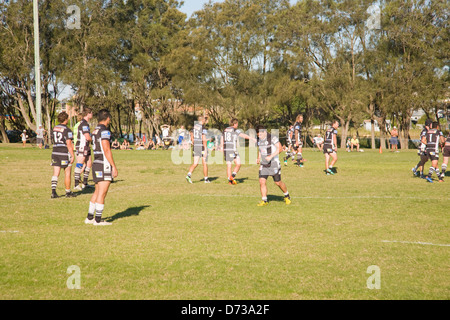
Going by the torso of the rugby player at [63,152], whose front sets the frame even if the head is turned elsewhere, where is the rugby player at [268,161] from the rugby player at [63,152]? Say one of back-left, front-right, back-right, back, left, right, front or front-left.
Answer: right

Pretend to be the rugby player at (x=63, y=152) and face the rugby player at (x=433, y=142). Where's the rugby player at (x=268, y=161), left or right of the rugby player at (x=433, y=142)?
right

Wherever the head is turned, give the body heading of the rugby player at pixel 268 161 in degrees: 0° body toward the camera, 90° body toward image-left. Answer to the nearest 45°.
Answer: approximately 45°

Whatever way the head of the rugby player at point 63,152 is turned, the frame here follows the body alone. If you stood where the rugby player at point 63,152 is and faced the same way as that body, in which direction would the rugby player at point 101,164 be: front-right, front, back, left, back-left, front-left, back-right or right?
back-right

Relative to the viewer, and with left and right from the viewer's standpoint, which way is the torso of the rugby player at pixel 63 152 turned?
facing away from the viewer and to the right of the viewer

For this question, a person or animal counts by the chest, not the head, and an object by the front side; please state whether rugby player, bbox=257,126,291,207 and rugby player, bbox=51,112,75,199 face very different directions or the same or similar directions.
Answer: very different directions

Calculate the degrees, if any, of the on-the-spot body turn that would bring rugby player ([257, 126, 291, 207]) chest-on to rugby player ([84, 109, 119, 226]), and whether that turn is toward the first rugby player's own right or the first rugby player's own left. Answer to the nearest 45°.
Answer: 0° — they already face them

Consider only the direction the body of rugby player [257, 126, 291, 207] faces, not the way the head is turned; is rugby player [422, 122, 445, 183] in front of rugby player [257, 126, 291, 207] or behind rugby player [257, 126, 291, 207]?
behind
